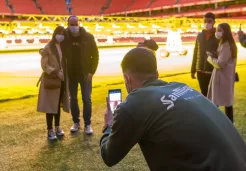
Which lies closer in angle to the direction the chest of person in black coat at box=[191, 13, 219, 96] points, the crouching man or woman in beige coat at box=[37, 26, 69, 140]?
the crouching man

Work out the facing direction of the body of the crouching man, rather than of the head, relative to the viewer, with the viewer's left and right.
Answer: facing away from the viewer and to the left of the viewer

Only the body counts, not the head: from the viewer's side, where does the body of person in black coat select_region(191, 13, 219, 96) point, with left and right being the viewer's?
facing the viewer

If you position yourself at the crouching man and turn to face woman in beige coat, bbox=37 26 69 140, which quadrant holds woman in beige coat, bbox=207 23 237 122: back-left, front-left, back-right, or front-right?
front-right

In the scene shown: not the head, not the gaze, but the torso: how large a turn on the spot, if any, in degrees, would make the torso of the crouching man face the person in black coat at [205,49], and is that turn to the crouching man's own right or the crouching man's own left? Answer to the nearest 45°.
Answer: approximately 45° to the crouching man's own right

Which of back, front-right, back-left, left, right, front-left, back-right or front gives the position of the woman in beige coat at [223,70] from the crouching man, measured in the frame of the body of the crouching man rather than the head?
front-right

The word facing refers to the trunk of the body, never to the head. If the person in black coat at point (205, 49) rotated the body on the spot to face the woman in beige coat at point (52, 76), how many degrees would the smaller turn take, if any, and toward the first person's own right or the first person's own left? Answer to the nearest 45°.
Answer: approximately 45° to the first person's own right

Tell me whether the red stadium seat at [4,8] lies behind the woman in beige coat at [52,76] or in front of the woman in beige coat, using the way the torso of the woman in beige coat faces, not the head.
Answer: behind

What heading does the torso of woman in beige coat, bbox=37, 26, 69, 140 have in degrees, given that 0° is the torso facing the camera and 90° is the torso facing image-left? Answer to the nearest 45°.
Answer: approximately 315°

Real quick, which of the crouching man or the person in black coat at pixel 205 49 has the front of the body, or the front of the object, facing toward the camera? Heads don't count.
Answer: the person in black coat

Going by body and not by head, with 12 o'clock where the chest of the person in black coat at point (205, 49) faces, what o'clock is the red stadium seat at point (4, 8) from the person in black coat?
The red stadium seat is roughly at 5 o'clock from the person in black coat.

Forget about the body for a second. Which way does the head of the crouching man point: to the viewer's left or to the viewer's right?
to the viewer's left

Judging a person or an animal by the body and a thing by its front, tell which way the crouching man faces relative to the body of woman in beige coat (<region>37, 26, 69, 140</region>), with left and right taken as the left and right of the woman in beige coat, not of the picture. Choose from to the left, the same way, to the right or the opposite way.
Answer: the opposite way
